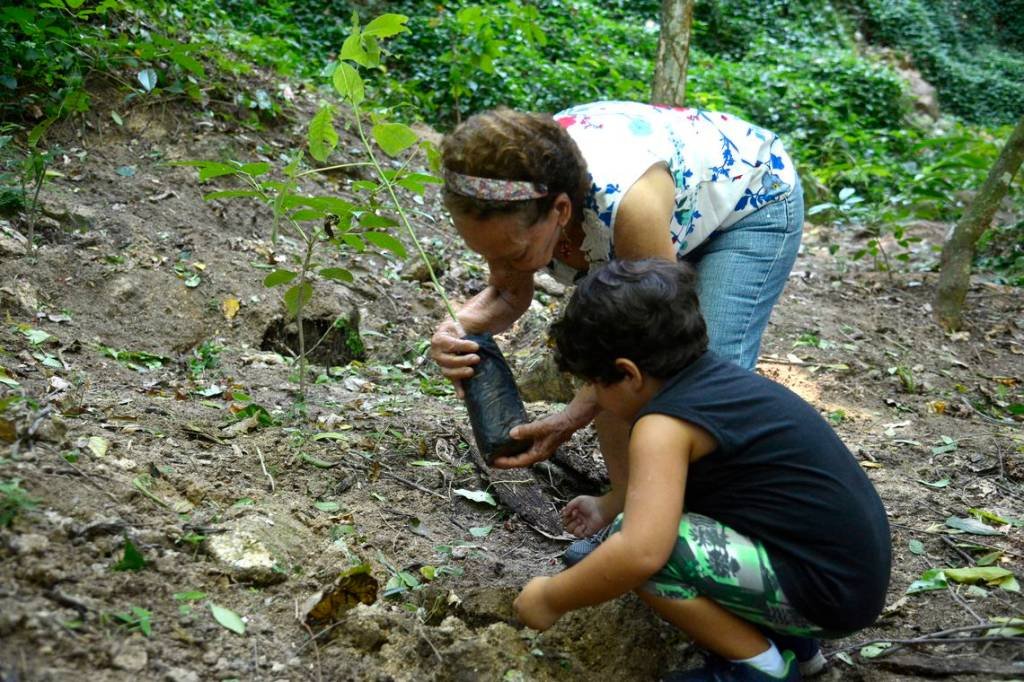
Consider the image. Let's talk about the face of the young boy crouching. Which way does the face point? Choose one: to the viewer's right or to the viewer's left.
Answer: to the viewer's left

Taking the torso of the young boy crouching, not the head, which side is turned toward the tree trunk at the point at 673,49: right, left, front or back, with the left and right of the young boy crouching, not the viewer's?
right

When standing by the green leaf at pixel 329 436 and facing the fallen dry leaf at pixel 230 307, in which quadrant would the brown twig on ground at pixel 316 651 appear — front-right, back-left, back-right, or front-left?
back-left

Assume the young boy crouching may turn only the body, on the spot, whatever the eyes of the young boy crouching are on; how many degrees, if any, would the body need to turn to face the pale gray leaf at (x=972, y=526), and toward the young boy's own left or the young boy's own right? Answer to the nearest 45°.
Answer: approximately 135° to the young boy's own right

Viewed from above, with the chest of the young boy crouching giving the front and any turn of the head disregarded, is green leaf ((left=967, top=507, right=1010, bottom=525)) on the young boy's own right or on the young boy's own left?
on the young boy's own right

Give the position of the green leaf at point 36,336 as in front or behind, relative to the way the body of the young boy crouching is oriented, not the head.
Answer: in front

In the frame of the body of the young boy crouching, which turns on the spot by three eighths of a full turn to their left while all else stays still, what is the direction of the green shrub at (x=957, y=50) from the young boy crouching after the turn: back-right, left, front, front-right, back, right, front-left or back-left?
back-left

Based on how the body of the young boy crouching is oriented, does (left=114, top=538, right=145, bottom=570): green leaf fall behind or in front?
in front

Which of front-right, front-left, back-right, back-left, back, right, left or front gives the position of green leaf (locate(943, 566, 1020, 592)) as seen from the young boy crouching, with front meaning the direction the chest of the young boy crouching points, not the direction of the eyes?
back-right

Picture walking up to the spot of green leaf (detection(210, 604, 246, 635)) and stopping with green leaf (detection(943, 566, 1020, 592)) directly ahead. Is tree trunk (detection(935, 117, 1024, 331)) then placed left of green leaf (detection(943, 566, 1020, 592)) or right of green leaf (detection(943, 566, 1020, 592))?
left

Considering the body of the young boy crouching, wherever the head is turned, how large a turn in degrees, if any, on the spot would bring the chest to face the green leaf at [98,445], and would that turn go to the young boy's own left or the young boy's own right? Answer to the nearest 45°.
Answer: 0° — they already face it

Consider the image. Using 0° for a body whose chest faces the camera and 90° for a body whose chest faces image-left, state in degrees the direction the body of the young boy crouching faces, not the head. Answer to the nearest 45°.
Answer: approximately 90°
